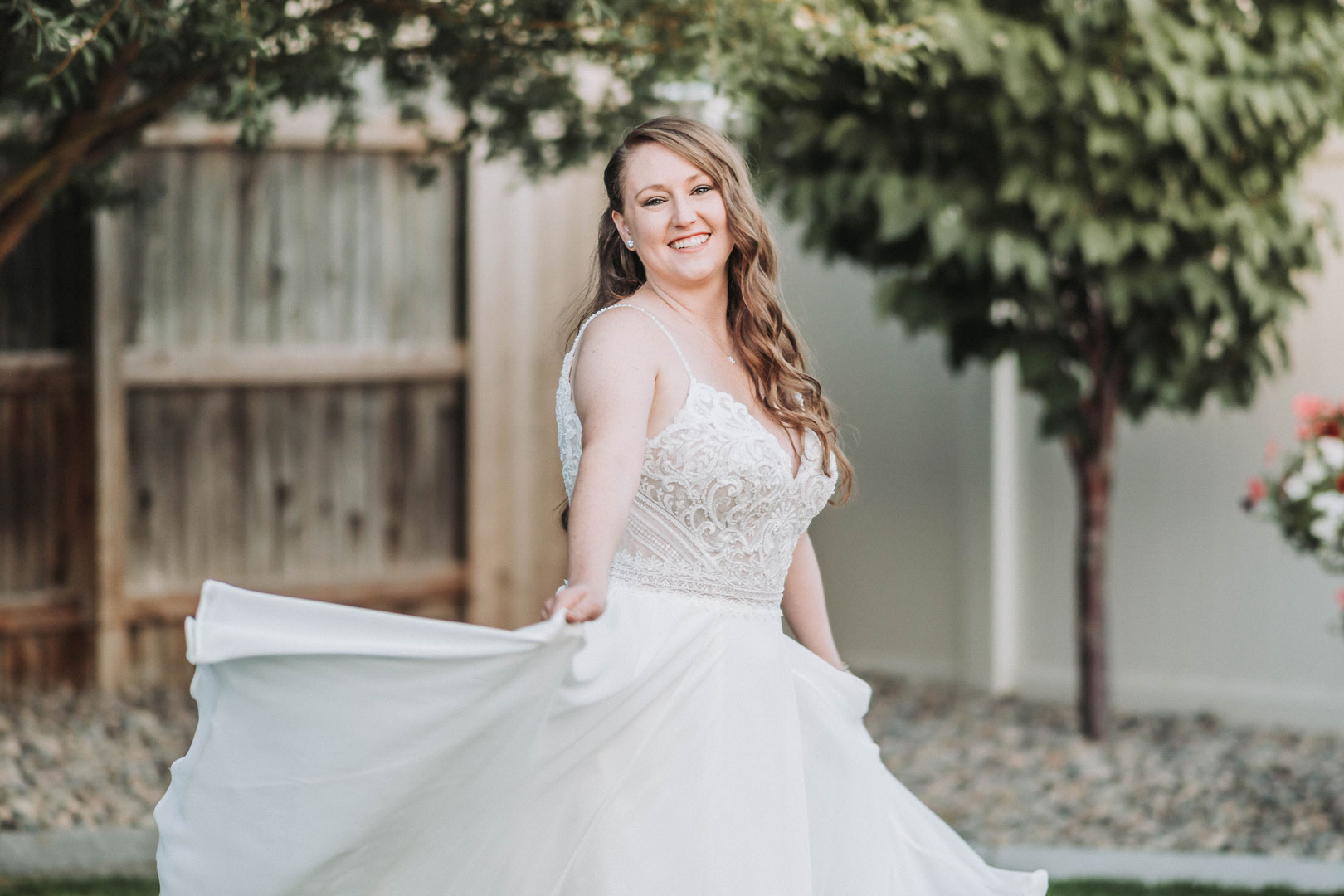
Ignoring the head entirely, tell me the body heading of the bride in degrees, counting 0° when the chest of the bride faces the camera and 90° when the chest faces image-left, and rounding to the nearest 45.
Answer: approximately 315°

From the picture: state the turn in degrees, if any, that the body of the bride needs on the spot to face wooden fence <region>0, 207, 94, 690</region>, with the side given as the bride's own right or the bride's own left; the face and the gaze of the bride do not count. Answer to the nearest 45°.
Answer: approximately 180°

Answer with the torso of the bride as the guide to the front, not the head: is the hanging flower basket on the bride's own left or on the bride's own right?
on the bride's own left

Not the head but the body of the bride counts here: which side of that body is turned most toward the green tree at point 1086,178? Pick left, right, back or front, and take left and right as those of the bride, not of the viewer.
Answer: left
